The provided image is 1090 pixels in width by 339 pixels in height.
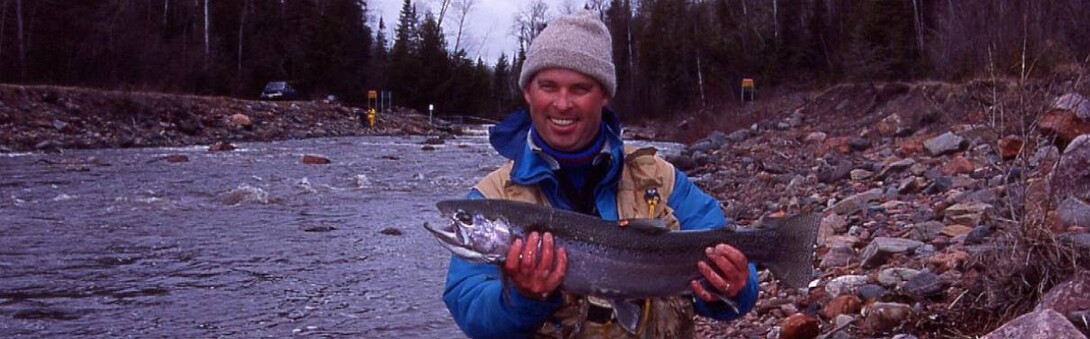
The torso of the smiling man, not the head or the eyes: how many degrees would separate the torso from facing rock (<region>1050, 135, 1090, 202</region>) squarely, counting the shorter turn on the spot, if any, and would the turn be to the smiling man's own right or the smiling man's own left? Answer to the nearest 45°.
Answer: approximately 135° to the smiling man's own left

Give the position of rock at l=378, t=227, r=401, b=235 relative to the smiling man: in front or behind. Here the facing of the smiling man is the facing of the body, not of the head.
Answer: behind

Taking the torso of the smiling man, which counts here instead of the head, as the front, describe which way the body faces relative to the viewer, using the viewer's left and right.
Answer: facing the viewer

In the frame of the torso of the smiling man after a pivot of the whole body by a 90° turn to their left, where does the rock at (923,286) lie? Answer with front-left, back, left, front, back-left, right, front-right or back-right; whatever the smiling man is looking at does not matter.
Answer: front-left

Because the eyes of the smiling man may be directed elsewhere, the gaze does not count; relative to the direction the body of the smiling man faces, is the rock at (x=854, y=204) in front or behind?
behind

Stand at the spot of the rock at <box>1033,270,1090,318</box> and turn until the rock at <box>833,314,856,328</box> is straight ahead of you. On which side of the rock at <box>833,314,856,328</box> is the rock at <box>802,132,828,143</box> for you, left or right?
right

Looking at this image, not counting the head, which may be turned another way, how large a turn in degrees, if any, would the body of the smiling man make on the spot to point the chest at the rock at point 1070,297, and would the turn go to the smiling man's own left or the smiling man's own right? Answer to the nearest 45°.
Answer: approximately 135° to the smiling man's own left

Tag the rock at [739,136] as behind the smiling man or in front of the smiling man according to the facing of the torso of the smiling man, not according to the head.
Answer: behind

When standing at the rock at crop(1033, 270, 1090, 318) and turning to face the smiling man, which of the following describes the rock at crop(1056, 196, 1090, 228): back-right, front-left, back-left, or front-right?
back-right

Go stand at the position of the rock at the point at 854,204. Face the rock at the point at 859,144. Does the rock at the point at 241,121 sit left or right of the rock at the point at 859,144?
left

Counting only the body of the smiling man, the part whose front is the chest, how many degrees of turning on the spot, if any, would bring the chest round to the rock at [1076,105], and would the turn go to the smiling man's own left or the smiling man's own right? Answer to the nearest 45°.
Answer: approximately 135° to the smiling man's own left
